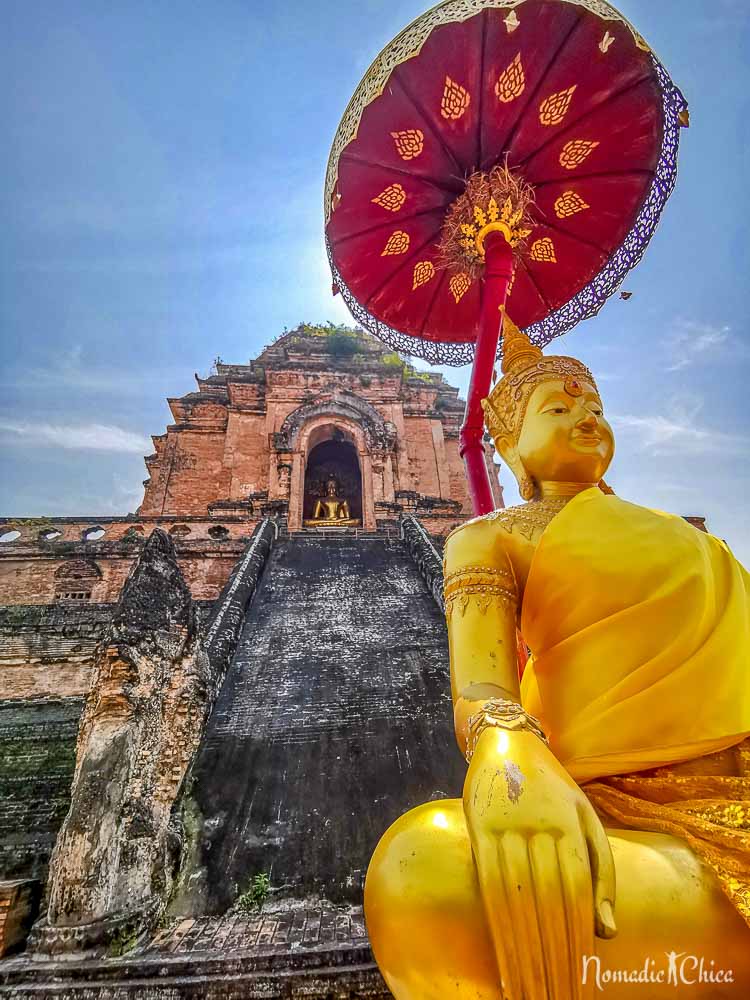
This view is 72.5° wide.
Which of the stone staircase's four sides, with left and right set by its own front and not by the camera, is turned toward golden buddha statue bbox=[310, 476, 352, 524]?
back

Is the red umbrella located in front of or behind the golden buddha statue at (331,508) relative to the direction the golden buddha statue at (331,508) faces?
in front

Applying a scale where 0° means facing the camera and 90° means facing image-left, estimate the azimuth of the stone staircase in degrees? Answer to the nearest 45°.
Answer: approximately 0°

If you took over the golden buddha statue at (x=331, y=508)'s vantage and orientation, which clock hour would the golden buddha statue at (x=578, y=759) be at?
the golden buddha statue at (x=578, y=759) is roughly at 12 o'clock from the golden buddha statue at (x=331, y=508).

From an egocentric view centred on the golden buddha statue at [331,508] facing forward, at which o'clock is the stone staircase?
The stone staircase is roughly at 12 o'clock from the golden buddha statue.

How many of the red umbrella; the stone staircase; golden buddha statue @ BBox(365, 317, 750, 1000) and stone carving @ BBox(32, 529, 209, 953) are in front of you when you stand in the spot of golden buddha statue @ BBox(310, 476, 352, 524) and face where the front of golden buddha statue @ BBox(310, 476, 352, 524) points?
4

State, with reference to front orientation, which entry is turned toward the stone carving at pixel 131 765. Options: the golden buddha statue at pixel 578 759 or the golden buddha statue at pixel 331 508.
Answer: the golden buddha statue at pixel 331 508

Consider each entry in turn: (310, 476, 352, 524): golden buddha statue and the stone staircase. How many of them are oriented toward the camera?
2

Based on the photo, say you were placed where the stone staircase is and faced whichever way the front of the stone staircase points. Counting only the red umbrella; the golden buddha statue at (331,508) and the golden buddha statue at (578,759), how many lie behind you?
1

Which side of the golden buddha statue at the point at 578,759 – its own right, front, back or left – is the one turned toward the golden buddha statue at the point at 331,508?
back
